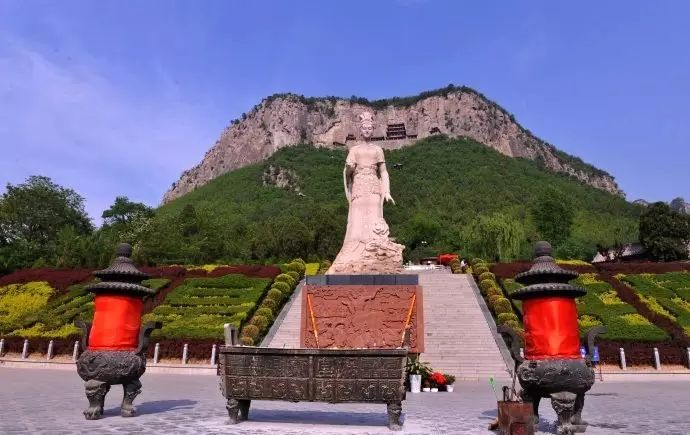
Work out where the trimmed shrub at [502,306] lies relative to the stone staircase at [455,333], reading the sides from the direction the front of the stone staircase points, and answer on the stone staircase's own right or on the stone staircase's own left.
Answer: on the stone staircase's own left

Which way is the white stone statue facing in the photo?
toward the camera

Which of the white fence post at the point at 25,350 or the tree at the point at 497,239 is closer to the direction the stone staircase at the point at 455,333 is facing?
the white fence post

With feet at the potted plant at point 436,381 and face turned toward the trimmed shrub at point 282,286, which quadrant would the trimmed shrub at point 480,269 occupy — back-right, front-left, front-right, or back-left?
front-right

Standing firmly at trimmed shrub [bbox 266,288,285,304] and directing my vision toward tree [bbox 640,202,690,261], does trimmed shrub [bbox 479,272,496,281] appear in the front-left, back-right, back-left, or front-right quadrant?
front-right

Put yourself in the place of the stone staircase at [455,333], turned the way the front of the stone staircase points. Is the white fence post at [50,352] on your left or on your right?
on your right

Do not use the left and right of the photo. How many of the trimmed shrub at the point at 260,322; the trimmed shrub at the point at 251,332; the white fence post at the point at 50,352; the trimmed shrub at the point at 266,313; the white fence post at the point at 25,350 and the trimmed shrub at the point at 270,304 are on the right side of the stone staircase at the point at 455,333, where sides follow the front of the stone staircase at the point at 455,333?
6

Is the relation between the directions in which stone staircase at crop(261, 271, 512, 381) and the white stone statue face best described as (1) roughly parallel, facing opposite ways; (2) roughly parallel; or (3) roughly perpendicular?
roughly parallel

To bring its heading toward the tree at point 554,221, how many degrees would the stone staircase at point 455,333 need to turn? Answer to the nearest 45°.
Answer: approximately 135° to its left

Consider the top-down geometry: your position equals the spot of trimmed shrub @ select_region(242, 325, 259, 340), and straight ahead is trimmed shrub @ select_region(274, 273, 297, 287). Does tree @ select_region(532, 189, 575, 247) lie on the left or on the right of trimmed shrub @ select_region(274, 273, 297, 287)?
right

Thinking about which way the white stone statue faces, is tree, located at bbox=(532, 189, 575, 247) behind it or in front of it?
behind

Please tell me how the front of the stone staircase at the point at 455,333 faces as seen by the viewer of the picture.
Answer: facing the viewer

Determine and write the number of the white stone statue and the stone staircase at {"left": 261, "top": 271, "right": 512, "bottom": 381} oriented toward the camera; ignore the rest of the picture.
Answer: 2
